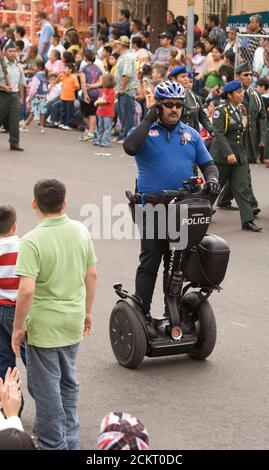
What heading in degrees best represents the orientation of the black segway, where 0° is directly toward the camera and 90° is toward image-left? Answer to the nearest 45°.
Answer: approximately 315°

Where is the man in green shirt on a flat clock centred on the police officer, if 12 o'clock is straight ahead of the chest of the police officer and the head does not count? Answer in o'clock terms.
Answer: The man in green shirt is roughly at 2 o'clock from the police officer.

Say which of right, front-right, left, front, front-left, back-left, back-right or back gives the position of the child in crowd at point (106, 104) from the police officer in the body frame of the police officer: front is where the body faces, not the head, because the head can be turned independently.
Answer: back-left

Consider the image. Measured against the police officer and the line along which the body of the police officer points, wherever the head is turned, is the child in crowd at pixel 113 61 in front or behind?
behind

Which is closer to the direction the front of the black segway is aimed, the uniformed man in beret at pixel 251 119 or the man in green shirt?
the man in green shirt

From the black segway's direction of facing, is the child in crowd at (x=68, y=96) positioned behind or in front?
behind

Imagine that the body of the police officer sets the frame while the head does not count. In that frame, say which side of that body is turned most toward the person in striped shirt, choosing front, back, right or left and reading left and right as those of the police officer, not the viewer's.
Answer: right

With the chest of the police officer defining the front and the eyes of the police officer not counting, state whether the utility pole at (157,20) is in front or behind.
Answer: behind

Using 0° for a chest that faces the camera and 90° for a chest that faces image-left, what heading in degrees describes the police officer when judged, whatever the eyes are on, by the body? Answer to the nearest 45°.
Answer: approximately 315°

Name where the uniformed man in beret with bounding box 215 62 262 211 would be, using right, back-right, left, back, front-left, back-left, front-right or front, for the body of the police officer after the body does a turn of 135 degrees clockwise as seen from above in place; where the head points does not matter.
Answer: right

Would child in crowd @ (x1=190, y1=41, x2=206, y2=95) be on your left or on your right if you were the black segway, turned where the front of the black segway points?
on your left

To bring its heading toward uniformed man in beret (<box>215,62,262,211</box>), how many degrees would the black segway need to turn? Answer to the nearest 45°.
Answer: approximately 135° to its left
